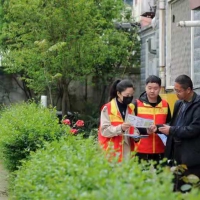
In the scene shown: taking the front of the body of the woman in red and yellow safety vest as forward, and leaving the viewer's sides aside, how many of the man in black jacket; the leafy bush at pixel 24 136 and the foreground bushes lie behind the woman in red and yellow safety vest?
1

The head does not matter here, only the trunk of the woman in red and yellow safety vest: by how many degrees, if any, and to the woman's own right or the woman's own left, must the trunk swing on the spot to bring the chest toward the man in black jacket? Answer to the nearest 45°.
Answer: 0° — they already face them

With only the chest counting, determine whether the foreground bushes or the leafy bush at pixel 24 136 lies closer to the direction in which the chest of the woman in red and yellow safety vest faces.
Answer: the foreground bushes

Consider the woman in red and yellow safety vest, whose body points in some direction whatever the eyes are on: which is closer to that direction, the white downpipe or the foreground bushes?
the foreground bushes

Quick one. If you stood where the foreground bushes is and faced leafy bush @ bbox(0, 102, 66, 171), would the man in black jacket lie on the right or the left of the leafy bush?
right

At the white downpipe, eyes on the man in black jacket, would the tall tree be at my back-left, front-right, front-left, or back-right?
back-right

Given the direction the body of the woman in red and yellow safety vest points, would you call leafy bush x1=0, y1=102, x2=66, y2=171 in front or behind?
behind

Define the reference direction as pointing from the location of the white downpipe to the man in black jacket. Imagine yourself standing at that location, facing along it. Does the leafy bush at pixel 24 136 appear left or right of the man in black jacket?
right

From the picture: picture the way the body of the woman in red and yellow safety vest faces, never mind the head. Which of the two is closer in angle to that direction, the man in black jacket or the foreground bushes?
the man in black jacket

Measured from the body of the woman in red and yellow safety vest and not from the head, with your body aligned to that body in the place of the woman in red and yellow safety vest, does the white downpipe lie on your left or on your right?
on your left

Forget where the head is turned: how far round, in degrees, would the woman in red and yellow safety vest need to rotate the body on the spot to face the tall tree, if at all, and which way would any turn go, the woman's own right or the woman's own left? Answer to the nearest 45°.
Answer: approximately 135° to the woman's own left

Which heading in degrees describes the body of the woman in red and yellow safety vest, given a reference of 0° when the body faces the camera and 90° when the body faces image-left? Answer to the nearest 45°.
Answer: approximately 315°

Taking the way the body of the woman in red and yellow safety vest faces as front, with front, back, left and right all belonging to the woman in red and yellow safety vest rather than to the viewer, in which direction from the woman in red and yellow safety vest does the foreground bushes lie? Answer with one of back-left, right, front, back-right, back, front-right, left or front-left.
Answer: front-right
